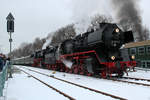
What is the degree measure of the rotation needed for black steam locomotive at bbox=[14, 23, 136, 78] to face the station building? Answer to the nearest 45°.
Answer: approximately 90° to its left

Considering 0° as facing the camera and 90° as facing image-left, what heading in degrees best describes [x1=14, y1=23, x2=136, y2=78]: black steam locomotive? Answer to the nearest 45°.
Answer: approximately 315°
